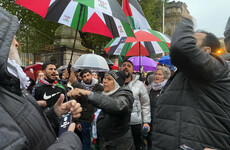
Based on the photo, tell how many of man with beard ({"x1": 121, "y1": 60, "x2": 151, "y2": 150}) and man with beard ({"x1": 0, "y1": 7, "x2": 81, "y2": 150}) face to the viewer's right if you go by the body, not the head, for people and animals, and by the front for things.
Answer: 1

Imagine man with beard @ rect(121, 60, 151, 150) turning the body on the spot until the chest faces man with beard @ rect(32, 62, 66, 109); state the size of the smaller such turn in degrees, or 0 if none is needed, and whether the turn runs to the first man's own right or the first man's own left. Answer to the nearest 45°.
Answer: approximately 45° to the first man's own right

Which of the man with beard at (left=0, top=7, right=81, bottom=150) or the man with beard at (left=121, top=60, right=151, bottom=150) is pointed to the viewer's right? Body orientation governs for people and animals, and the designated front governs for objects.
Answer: the man with beard at (left=0, top=7, right=81, bottom=150)

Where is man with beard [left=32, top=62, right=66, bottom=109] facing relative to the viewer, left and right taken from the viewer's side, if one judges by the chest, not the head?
facing the viewer and to the right of the viewer

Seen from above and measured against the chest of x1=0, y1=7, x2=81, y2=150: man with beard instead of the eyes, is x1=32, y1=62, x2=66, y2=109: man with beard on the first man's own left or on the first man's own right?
on the first man's own left

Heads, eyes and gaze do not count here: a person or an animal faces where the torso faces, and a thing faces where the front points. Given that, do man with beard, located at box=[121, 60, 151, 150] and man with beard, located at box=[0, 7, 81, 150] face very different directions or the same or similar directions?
very different directions

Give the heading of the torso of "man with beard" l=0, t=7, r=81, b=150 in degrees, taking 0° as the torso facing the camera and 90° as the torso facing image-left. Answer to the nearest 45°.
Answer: approximately 270°
